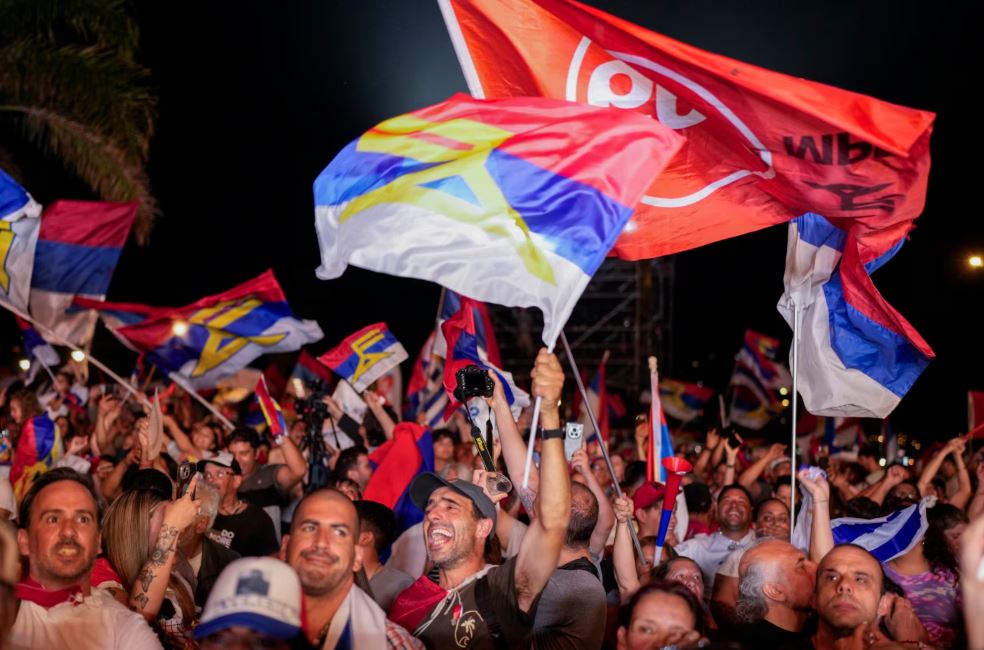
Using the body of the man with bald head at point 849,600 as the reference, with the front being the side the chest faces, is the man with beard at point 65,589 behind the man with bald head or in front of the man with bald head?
in front

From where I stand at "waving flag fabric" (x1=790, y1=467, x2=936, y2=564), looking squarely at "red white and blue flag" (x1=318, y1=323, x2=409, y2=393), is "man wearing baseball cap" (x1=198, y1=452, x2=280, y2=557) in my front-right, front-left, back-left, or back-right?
front-left

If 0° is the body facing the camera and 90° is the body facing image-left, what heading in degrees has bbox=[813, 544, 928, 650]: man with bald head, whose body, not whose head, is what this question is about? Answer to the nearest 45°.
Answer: approximately 45°

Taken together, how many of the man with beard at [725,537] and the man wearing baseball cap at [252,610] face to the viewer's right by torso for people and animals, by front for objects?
0

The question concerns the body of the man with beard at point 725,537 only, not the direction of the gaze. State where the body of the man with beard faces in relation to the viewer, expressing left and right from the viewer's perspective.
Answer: facing the viewer

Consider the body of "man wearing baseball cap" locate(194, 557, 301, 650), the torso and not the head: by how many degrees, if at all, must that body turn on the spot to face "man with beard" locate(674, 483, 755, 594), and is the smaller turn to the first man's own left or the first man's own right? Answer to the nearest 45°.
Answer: approximately 135° to the first man's own left

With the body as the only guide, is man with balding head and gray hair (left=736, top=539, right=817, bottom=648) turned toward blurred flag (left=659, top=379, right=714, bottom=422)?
no

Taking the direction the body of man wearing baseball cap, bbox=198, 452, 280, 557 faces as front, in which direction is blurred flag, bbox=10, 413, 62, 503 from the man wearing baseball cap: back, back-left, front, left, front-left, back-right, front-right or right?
right

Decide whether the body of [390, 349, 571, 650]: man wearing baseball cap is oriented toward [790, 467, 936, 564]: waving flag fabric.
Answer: no

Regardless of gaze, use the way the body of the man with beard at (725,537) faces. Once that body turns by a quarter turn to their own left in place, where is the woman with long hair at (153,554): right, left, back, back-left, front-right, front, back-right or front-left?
back-right

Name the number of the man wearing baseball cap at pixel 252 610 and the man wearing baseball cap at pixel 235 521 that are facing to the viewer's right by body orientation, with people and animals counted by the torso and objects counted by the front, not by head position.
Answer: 0

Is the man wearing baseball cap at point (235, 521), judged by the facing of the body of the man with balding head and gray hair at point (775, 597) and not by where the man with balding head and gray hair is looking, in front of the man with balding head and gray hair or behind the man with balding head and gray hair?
behind

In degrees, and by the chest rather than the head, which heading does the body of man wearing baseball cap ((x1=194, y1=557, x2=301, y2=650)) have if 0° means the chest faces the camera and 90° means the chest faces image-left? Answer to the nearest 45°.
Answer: approximately 0°

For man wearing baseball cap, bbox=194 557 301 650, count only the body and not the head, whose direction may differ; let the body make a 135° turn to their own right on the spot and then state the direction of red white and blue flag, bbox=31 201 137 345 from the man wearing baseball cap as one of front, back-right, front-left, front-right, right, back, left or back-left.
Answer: front-right

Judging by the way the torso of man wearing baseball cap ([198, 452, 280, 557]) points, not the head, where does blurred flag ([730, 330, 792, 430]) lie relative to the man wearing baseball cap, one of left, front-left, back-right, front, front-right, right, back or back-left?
back
